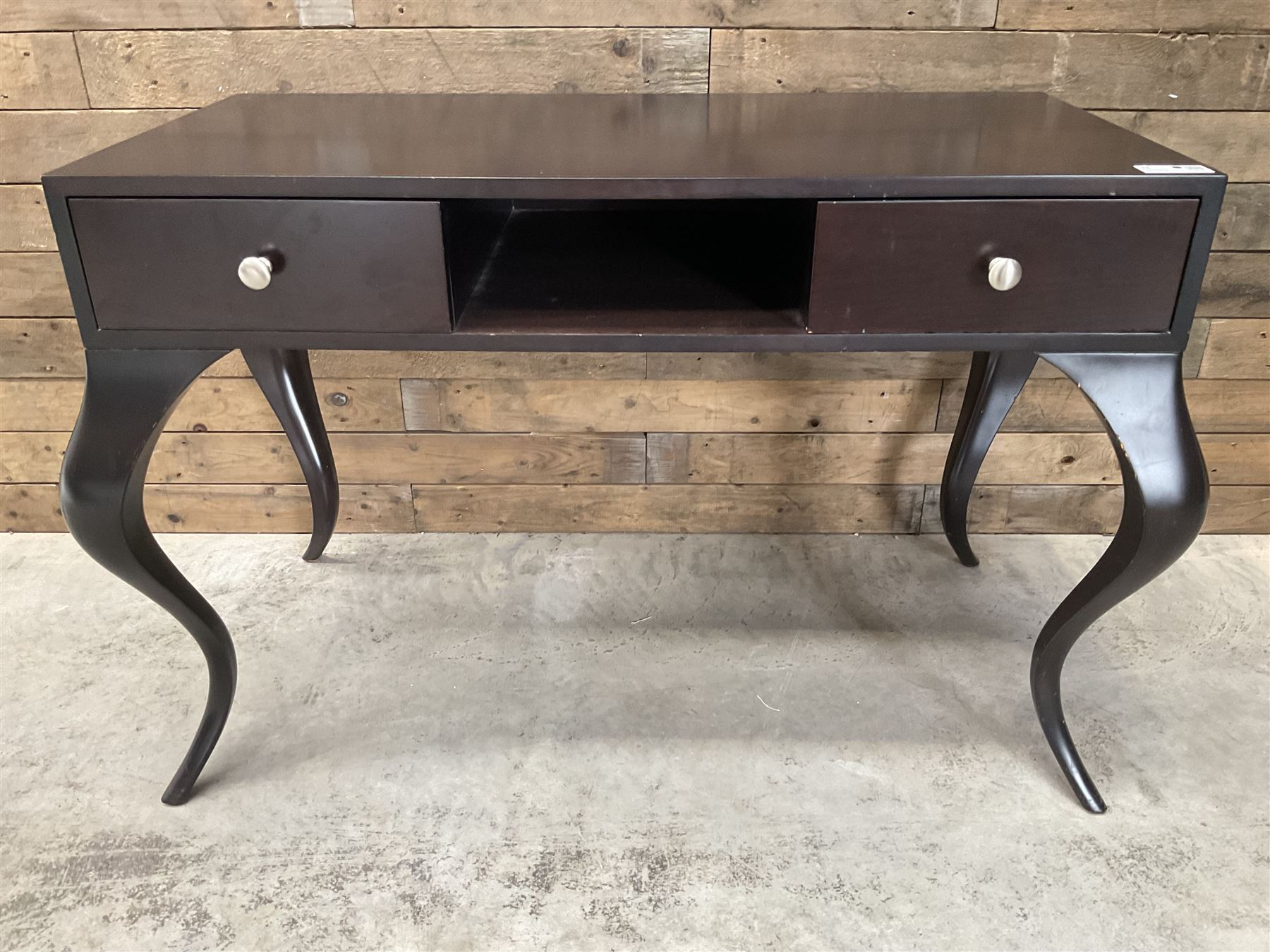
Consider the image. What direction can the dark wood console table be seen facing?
toward the camera
